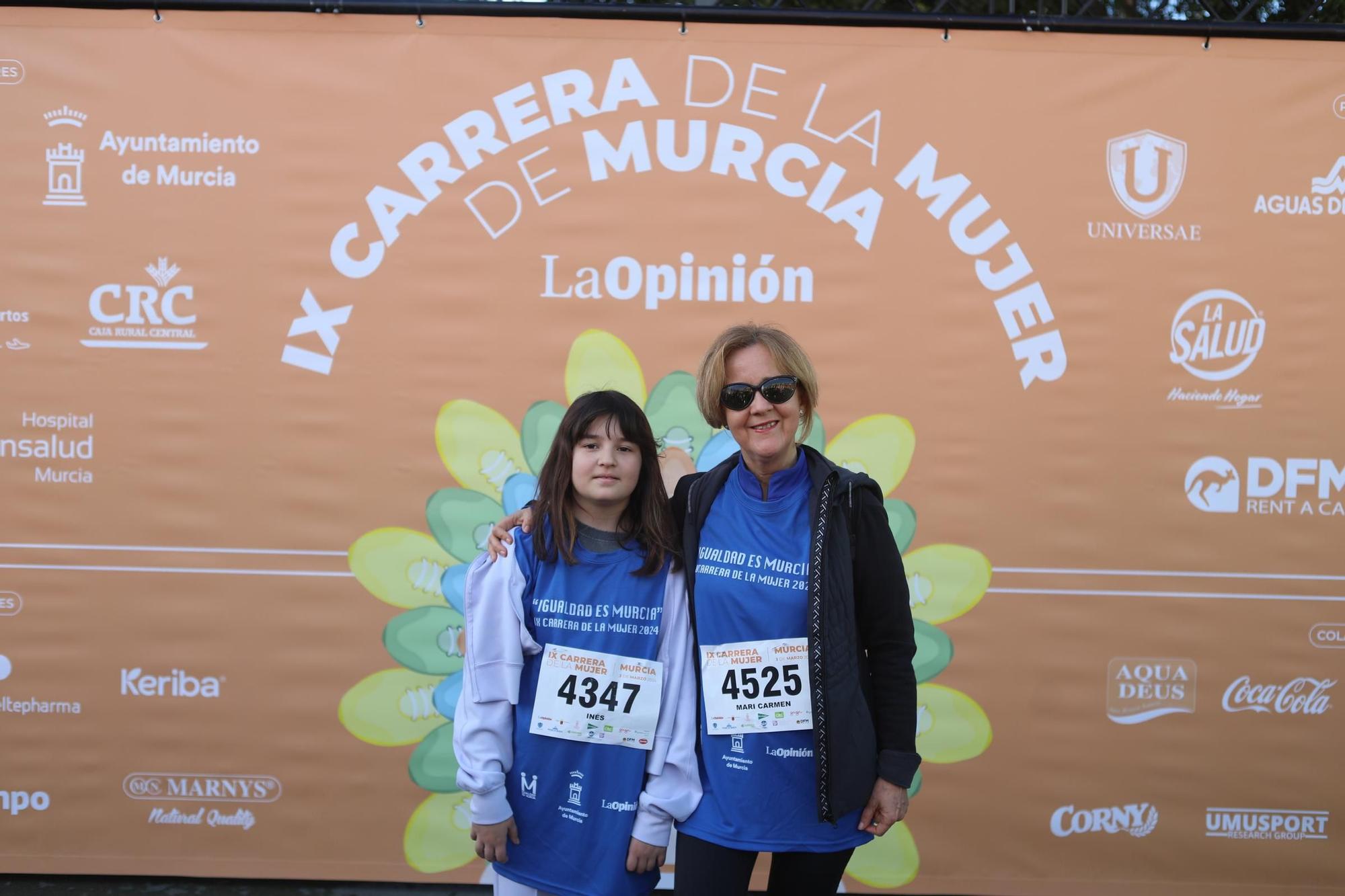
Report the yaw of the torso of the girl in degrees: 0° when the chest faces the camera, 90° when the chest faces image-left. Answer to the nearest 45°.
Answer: approximately 0°
